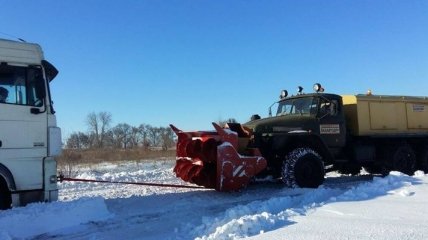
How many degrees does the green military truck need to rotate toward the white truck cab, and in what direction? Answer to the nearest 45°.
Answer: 0° — it already faces it

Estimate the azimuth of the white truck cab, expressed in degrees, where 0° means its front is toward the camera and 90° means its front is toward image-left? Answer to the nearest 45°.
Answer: approximately 270°

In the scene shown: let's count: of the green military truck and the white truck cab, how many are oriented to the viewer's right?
1

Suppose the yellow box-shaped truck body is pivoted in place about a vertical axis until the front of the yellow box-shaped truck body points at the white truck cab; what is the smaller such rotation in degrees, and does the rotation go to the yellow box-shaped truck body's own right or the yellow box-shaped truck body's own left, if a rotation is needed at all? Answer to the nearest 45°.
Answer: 0° — it already faces it

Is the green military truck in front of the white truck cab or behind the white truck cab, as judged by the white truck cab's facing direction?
in front

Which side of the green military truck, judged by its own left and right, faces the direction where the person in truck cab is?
front

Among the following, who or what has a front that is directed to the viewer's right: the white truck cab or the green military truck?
the white truck cab

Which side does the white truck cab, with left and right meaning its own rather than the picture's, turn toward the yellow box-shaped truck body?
front

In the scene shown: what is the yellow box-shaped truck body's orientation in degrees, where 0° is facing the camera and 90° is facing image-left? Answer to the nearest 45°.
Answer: approximately 45°

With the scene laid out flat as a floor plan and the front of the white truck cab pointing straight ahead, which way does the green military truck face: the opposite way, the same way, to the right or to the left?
the opposite way

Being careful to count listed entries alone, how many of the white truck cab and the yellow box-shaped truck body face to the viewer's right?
1
